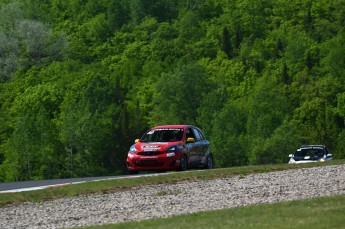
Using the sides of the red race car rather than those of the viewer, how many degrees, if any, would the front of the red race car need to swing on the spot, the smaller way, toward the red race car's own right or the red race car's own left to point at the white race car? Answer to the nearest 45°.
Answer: approximately 180°

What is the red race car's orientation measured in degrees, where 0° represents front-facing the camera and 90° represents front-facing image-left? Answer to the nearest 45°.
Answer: approximately 45°
